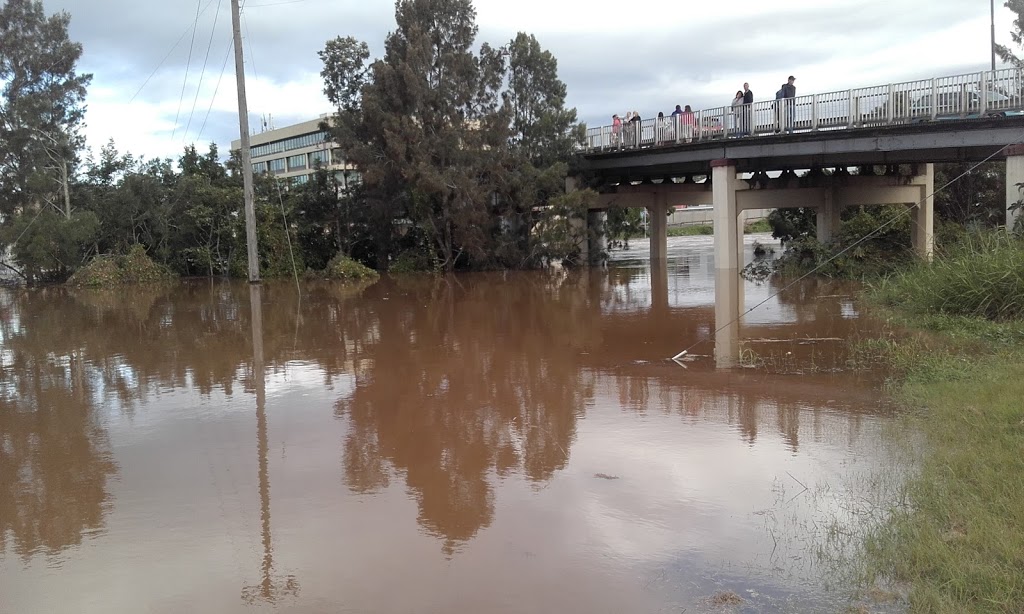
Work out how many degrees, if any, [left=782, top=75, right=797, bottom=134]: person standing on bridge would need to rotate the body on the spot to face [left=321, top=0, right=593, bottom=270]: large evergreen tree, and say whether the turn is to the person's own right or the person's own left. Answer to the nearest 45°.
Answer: approximately 135° to the person's own left

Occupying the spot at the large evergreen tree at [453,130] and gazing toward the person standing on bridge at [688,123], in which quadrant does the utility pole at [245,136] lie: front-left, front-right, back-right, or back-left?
back-right

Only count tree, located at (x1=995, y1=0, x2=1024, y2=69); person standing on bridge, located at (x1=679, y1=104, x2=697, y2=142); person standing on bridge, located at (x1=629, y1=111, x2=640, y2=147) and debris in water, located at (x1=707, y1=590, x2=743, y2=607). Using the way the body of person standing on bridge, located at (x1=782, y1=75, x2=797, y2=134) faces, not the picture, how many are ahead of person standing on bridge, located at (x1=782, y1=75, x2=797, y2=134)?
1

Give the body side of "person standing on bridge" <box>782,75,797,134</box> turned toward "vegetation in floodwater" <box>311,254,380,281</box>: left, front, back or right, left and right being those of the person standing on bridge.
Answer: back

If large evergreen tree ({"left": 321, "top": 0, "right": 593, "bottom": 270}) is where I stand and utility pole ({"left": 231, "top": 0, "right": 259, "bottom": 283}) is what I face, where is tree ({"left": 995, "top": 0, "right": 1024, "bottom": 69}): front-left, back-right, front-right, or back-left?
back-left

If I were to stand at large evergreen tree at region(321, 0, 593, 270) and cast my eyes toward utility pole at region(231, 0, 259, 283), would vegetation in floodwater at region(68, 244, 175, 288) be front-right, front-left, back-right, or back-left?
front-right

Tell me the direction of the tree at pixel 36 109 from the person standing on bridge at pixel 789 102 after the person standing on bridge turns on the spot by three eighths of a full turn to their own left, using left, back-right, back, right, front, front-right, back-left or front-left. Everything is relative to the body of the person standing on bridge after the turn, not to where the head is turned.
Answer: back-left

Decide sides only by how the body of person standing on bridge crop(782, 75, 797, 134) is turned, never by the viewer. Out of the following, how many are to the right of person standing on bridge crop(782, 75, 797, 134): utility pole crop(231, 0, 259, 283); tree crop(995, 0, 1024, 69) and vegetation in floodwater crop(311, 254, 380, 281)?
2

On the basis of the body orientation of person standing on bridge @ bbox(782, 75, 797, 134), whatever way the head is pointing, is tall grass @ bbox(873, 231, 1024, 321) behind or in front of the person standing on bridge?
in front

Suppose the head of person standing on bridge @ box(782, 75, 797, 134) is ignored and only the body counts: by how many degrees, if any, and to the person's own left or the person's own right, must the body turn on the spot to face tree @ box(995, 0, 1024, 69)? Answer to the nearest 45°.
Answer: approximately 45° to the person's own left

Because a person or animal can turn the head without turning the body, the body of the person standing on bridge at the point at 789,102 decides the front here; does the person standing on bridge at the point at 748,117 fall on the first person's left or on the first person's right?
on the first person's right
